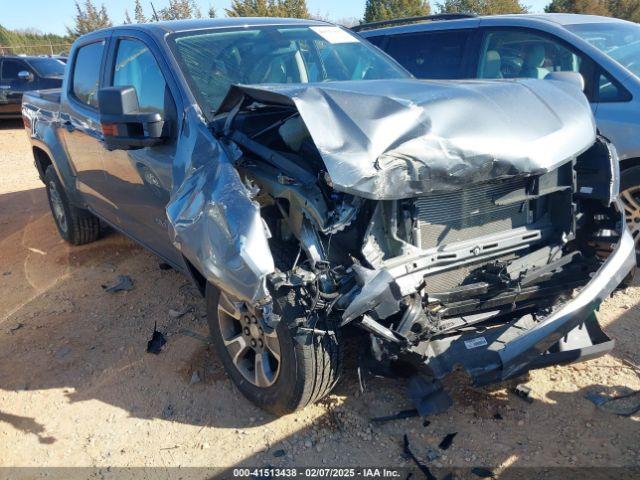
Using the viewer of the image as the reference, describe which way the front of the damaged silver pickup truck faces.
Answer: facing the viewer and to the right of the viewer

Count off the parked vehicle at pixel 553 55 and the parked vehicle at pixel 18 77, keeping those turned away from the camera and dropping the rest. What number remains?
0

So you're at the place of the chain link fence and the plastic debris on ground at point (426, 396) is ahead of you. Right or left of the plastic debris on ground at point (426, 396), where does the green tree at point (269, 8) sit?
left

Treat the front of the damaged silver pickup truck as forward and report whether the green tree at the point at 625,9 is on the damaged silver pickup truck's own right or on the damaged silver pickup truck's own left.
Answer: on the damaged silver pickup truck's own left

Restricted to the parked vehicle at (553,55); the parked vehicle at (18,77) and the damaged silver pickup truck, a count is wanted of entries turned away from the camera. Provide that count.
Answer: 0

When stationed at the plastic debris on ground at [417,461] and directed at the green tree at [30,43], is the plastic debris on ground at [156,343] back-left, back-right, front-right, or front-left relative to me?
front-left

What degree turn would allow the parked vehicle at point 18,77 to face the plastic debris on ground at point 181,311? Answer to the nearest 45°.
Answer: approximately 45° to its right

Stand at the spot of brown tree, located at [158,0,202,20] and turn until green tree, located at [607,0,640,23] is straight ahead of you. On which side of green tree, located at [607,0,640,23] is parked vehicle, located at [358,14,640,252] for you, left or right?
right

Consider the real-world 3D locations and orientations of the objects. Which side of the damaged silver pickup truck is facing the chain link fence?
back

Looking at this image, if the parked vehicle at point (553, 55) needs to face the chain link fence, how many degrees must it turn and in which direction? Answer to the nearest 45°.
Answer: approximately 180°

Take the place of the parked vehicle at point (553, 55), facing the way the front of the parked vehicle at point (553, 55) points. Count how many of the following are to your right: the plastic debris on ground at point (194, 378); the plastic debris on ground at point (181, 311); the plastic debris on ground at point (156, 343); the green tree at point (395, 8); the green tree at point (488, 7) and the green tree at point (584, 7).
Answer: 3

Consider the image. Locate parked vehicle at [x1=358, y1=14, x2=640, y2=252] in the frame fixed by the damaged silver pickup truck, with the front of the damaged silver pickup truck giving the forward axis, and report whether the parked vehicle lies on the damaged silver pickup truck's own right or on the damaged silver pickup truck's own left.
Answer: on the damaged silver pickup truck's own left

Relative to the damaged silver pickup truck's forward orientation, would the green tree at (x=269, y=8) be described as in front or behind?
behind

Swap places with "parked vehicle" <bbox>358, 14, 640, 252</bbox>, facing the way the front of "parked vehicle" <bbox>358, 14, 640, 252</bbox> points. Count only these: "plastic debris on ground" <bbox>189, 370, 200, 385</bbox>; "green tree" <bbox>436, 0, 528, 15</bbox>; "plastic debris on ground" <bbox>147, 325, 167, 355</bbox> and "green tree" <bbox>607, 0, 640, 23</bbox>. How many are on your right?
2

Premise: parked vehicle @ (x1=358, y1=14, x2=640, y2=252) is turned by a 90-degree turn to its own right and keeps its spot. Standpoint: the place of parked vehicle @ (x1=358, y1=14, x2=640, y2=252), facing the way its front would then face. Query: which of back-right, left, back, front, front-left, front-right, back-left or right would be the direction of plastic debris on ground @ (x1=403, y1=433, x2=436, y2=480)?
front-left
